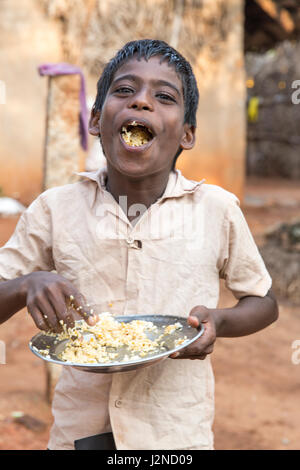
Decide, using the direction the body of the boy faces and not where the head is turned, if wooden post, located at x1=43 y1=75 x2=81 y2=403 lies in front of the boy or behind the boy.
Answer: behind

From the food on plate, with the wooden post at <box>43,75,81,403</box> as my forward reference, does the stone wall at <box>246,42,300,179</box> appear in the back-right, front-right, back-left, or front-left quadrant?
front-right

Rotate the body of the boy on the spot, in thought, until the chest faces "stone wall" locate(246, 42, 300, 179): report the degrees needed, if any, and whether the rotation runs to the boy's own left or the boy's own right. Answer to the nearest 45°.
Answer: approximately 180°

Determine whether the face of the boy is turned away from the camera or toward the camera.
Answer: toward the camera

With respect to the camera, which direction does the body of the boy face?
toward the camera
